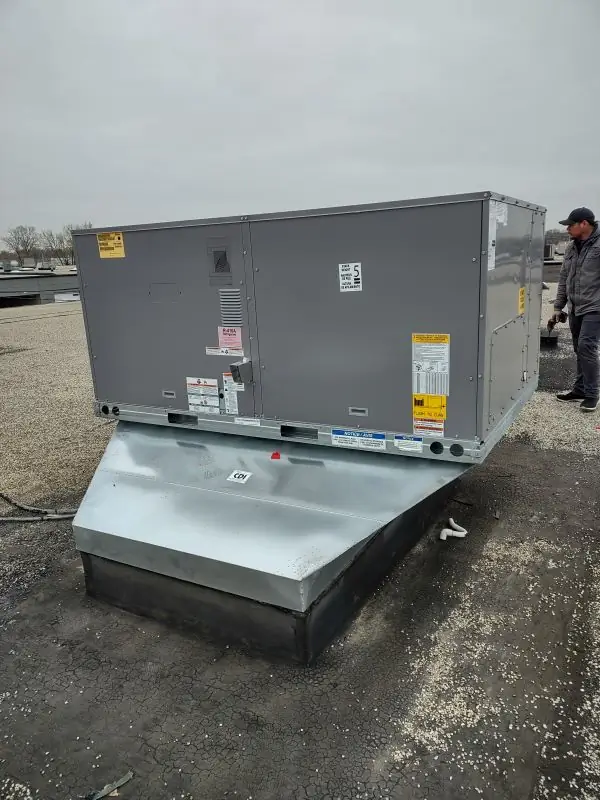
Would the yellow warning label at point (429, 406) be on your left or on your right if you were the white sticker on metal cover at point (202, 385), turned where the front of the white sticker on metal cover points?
on your left

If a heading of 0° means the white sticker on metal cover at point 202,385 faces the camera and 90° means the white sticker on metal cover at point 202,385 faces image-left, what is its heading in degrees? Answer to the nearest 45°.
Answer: approximately 0°

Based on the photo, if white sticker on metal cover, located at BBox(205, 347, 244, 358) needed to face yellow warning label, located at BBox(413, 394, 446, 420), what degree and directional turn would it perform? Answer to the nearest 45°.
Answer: approximately 45° to its left

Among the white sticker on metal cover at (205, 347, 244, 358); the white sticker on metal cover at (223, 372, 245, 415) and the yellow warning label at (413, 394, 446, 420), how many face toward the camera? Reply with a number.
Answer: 3

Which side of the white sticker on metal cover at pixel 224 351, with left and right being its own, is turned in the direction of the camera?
front

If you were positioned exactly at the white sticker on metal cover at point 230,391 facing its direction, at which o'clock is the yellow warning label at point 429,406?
The yellow warning label is roughly at 10 o'clock from the white sticker on metal cover.

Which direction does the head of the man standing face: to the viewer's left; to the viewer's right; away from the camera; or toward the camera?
to the viewer's left

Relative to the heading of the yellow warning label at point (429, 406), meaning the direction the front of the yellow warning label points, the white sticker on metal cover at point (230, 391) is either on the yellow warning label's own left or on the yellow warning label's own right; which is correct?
on the yellow warning label's own right

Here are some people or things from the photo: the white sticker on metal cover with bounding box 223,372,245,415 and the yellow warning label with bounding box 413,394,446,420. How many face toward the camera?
2
